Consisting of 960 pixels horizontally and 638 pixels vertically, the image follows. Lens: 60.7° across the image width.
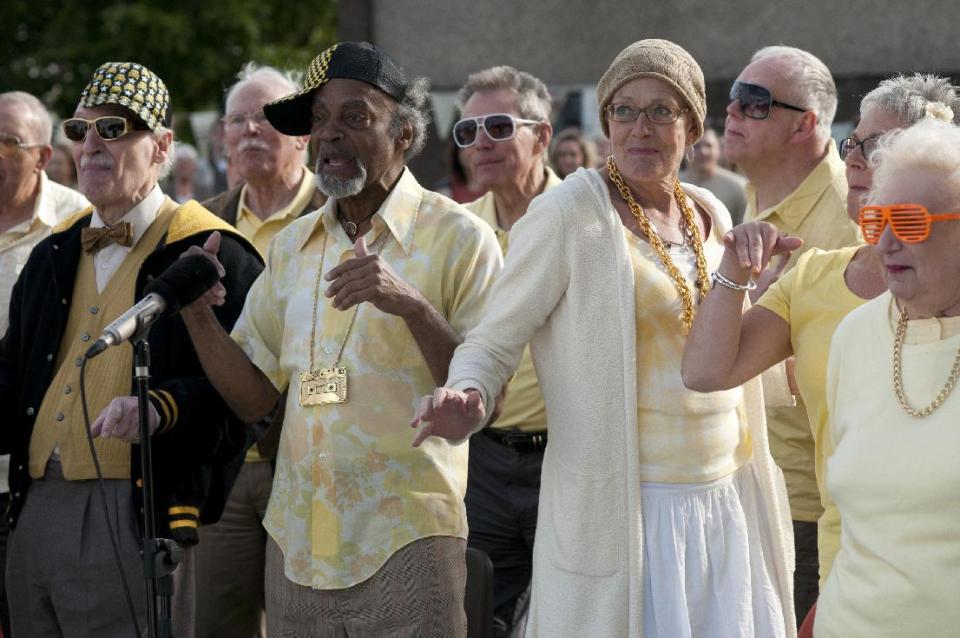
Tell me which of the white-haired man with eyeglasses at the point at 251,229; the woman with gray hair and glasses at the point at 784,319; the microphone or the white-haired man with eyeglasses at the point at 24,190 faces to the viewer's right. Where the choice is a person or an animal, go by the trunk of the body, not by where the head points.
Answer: the microphone

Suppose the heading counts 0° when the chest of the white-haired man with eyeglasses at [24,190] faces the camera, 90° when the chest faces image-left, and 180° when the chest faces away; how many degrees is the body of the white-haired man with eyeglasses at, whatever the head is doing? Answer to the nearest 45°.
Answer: approximately 45°

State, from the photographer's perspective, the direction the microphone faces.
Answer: facing to the right of the viewer

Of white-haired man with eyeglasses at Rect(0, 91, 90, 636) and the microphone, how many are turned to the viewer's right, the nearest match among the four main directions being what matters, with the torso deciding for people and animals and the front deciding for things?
1

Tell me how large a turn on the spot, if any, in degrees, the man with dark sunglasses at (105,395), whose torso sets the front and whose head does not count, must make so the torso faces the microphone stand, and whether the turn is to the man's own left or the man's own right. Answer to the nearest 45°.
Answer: approximately 45° to the man's own left

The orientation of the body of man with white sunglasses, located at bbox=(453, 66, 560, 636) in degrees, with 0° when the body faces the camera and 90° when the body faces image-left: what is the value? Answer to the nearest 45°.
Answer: approximately 45°

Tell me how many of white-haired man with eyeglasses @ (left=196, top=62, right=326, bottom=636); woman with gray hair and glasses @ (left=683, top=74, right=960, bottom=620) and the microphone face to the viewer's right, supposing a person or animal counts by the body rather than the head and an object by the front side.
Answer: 1

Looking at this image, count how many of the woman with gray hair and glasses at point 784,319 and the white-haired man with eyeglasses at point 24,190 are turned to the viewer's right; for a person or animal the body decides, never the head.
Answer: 0

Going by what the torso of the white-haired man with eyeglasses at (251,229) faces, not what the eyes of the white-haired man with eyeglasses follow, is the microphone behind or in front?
in front
